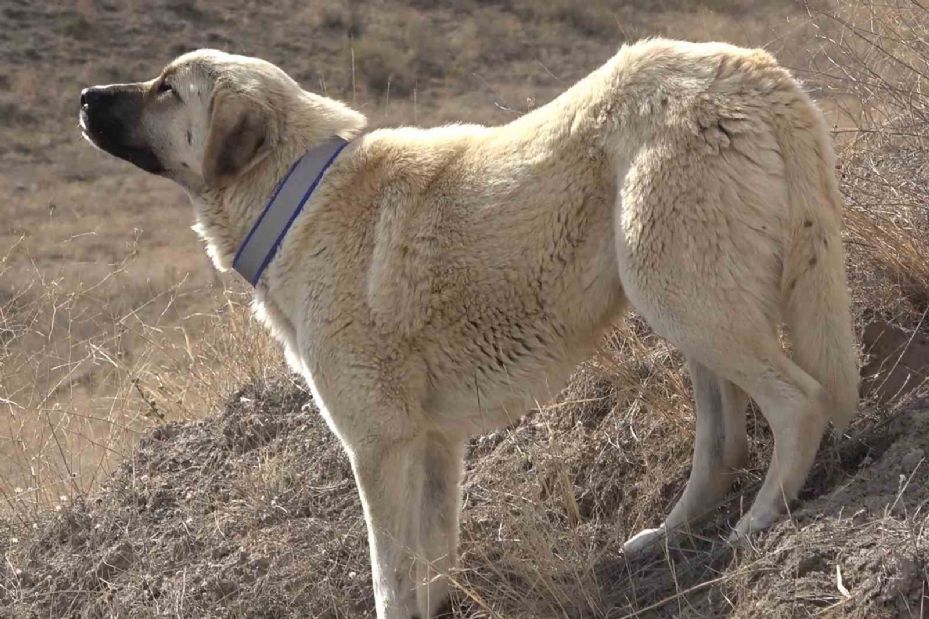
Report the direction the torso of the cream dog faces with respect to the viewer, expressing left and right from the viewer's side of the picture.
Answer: facing to the left of the viewer
